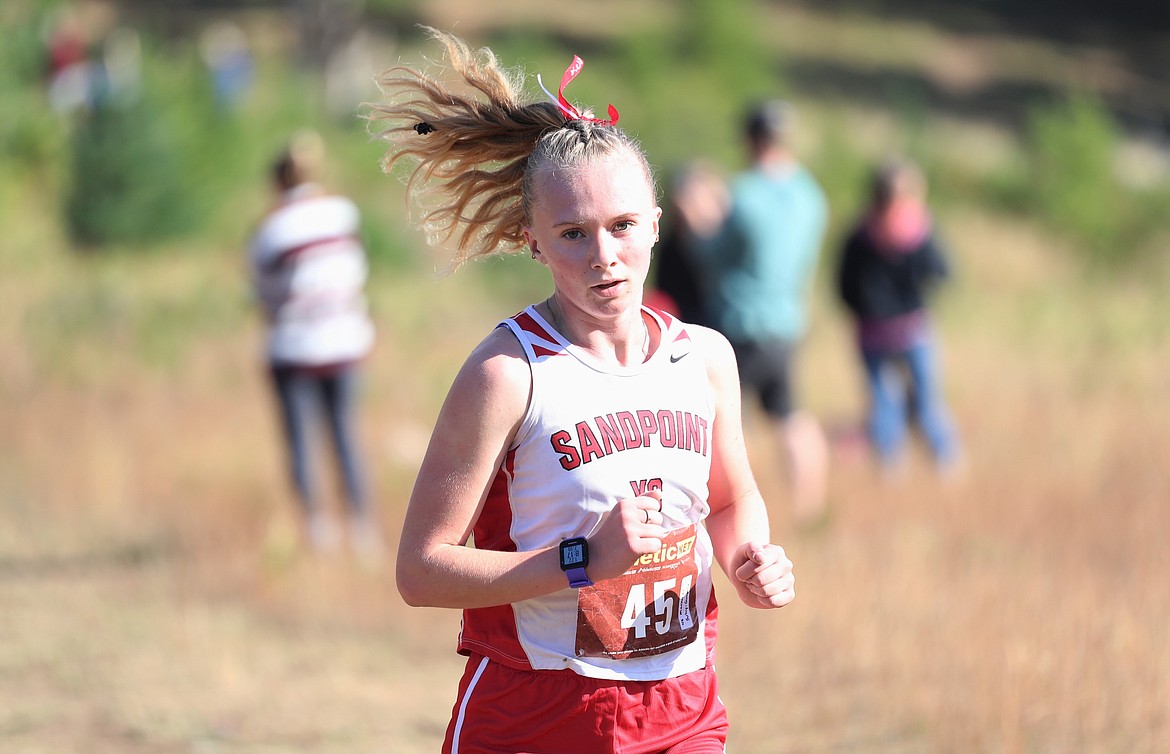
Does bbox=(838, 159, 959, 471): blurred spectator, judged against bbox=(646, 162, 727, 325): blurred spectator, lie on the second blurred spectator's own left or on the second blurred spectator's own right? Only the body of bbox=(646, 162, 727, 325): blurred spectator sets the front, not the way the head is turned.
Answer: on the second blurred spectator's own left

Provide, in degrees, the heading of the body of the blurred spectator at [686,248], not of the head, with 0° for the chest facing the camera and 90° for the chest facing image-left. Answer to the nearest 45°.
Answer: approximately 315°

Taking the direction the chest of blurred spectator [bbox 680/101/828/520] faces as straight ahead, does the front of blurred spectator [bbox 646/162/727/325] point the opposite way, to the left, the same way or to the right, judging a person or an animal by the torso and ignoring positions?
the opposite way

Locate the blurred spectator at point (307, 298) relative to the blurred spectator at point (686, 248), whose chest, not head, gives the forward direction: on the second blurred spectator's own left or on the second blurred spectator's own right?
on the second blurred spectator's own right

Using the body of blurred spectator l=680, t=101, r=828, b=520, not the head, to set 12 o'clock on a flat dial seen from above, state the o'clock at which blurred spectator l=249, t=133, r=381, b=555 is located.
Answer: blurred spectator l=249, t=133, r=381, b=555 is roughly at 10 o'clock from blurred spectator l=680, t=101, r=828, b=520.

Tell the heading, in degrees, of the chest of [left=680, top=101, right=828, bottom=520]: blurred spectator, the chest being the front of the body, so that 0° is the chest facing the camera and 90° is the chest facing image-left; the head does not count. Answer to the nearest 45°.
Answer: approximately 135°

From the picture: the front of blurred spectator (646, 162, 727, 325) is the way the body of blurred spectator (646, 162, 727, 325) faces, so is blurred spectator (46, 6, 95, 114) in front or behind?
behind
